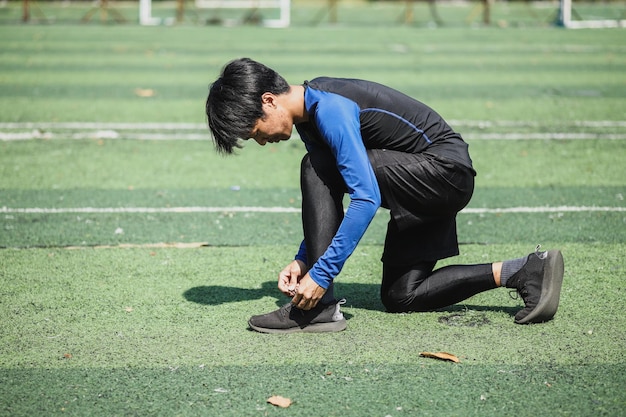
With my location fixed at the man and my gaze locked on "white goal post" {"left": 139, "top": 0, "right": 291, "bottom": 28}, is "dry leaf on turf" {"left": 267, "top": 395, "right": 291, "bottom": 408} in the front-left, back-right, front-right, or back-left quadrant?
back-left

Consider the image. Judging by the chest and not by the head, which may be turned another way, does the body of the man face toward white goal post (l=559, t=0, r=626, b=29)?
no

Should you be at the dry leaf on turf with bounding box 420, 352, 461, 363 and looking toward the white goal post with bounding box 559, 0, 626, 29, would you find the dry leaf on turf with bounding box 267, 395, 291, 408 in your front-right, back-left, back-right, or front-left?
back-left

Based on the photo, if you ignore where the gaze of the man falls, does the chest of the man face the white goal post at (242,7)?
no

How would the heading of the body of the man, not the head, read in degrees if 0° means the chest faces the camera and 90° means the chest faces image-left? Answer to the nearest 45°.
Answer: approximately 90°

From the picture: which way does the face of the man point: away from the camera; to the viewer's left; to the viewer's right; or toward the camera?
to the viewer's left

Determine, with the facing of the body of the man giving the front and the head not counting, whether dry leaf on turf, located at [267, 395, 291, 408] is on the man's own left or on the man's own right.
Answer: on the man's own left

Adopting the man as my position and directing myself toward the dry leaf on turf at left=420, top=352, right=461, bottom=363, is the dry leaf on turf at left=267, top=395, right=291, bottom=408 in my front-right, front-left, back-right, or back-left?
front-right
